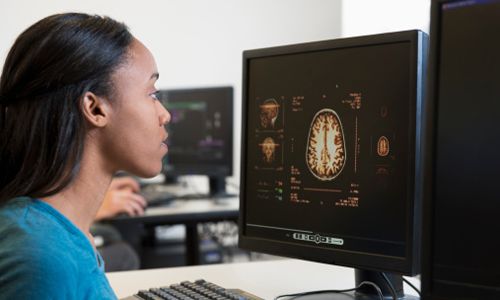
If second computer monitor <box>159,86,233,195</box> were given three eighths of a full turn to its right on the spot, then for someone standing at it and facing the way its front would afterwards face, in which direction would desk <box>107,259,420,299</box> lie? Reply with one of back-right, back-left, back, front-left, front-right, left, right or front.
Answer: back

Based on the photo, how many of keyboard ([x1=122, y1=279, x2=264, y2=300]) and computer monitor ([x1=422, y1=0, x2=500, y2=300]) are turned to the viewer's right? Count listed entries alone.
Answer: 0

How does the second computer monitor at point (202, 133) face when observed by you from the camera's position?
facing the viewer and to the left of the viewer

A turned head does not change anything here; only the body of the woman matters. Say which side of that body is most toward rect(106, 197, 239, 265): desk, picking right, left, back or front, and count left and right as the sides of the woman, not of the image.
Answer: left

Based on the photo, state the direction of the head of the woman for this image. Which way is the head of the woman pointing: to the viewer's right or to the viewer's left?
to the viewer's right

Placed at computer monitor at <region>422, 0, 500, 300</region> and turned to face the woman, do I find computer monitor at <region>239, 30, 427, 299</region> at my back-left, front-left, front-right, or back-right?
front-right

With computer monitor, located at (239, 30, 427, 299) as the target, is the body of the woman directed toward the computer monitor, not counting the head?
yes

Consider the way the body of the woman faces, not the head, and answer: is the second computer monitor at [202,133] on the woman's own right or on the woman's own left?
on the woman's own left

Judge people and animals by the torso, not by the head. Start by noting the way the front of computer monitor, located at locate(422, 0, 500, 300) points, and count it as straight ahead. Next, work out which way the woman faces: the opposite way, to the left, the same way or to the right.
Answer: the opposite way

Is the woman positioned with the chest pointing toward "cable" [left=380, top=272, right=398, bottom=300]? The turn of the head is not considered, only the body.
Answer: yes

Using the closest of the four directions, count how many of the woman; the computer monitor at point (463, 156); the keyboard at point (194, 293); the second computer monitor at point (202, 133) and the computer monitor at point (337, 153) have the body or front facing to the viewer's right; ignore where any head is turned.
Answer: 1

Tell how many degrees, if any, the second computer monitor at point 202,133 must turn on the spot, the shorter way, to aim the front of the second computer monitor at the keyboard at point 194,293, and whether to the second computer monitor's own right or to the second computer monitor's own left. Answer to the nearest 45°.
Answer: approximately 45° to the second computer monitor's own left

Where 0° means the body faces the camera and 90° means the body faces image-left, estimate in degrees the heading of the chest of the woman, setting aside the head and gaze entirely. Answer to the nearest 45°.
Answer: approximately 270°

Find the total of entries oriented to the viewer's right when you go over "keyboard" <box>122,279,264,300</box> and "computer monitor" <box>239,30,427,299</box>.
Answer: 0

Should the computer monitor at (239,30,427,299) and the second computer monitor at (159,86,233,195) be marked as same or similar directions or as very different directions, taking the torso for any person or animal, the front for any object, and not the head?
same or similar directions
